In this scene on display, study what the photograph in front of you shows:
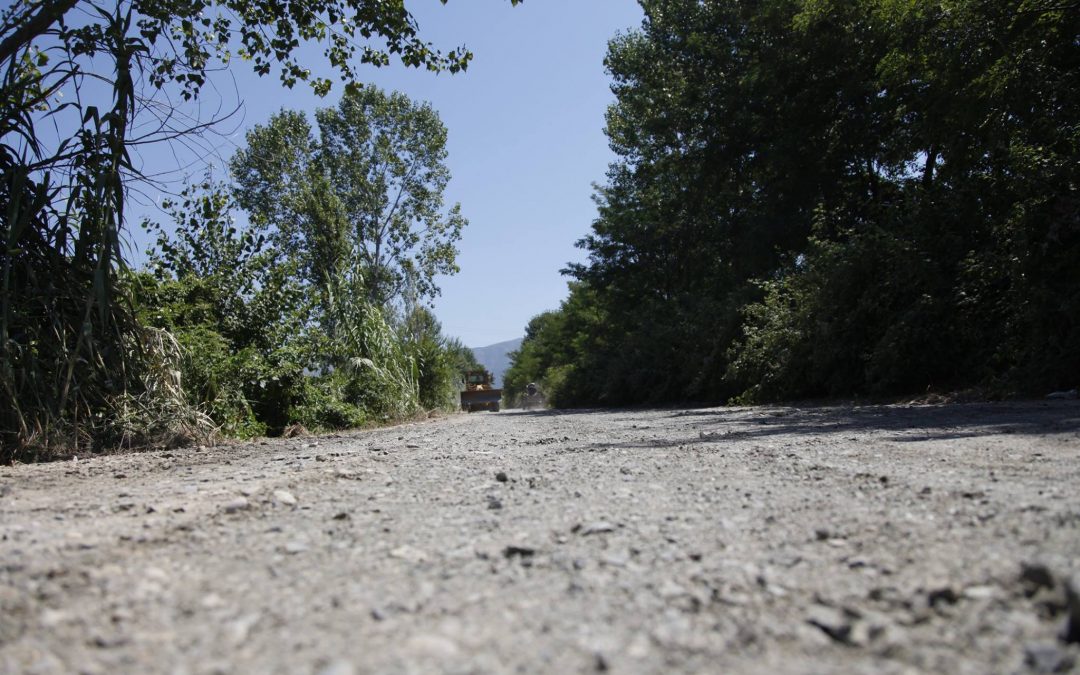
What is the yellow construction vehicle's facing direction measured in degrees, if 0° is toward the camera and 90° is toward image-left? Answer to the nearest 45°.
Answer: approximately 0°

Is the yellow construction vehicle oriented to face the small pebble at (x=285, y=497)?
yes

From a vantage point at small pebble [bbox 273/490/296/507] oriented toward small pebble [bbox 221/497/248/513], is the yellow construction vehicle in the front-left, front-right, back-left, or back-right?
back-right

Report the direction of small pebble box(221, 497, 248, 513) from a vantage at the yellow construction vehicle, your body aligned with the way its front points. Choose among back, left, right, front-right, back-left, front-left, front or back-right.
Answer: front
